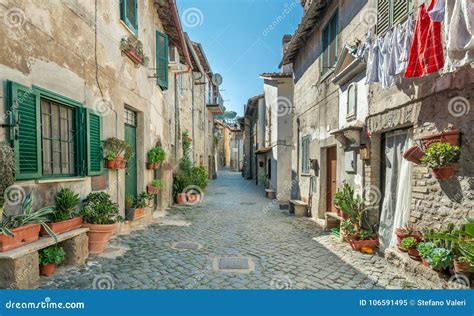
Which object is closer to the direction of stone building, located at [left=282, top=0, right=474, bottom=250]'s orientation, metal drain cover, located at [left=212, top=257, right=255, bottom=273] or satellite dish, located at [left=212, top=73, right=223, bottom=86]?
the metal drain cover

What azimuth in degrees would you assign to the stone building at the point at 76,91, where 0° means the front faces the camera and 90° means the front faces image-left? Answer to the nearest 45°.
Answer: approximately 315°

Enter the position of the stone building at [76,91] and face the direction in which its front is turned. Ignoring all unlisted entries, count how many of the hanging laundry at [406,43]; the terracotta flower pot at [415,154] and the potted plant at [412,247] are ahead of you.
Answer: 3

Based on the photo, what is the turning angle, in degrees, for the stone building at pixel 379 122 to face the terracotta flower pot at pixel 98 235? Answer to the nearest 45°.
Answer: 0° — it already faces it

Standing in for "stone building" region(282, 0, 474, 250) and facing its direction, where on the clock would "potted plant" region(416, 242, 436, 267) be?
The potted plant is roughly at 10 o'clock from the stone building.

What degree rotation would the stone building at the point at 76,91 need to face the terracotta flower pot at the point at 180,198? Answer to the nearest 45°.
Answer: approximately 90° to its left

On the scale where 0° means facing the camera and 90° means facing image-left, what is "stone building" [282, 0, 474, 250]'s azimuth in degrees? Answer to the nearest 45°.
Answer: approximately 45°

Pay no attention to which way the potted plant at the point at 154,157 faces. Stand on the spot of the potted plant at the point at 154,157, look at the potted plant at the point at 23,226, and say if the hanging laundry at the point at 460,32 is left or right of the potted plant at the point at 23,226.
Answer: left

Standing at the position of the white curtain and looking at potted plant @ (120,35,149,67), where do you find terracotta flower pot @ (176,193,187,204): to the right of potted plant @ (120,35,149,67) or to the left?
right
